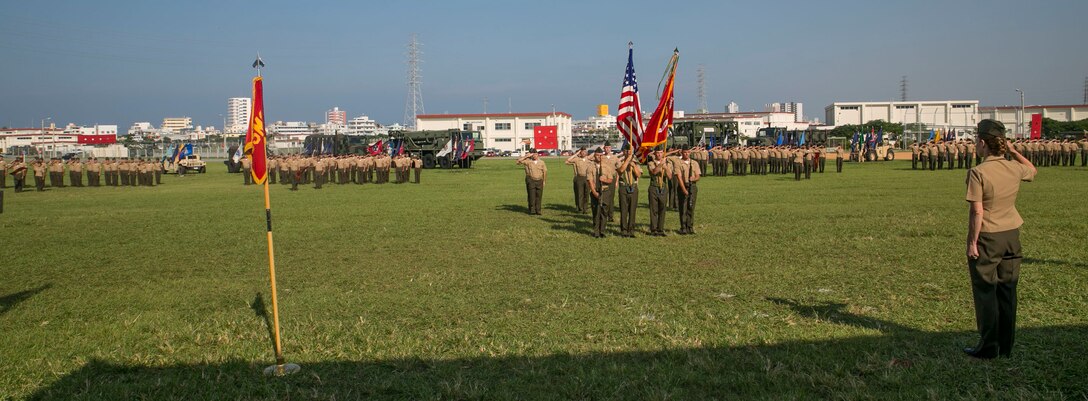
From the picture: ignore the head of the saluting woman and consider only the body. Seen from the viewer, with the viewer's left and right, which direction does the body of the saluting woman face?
facing away from the viewer and to the left of the viewer

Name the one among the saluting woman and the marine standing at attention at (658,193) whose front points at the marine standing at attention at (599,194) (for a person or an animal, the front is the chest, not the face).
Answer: the saluting woman

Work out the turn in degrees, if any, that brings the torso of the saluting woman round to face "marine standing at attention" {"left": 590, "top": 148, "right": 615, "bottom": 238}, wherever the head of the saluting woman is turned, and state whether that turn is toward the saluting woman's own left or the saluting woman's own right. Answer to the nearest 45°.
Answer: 0° — they already face them

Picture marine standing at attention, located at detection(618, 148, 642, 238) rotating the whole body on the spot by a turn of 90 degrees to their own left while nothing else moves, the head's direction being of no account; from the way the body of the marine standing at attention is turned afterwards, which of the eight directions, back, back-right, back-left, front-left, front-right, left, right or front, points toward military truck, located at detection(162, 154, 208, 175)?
back-left

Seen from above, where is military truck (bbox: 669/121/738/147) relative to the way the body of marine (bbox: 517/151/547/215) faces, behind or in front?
behind
